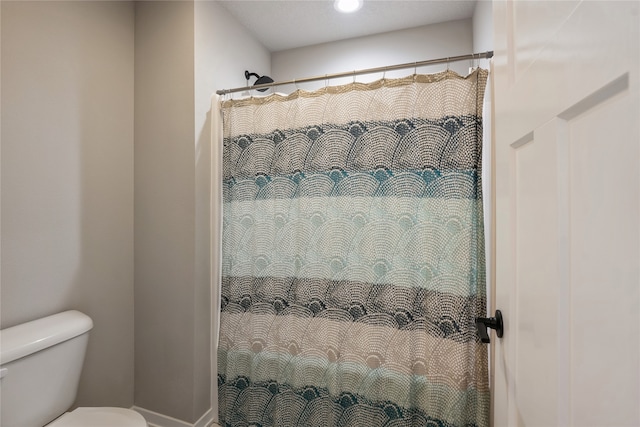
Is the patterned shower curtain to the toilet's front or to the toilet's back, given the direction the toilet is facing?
to the front

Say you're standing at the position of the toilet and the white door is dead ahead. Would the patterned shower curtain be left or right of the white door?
left

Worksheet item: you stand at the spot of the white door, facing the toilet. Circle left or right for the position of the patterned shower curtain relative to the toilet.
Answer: right

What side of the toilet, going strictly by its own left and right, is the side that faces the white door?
front
